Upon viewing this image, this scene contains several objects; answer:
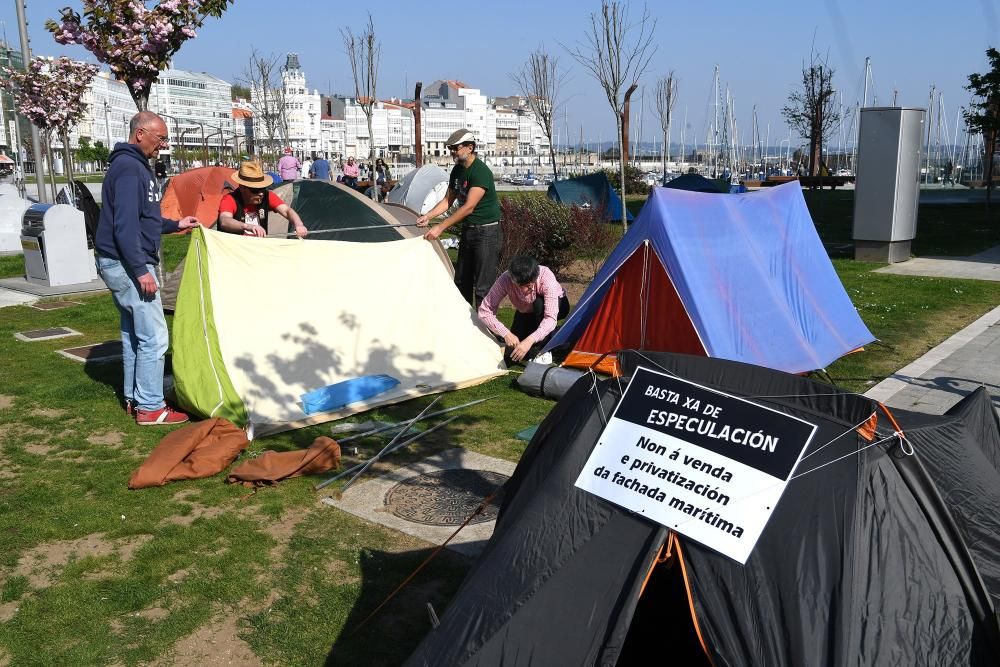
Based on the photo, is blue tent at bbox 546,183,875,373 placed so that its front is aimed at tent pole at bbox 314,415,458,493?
yes

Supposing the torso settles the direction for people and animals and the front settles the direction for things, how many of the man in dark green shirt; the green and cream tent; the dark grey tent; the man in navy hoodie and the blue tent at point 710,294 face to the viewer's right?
1

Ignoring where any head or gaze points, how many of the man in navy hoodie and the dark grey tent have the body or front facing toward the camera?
1

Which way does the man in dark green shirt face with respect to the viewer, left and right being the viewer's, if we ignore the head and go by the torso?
facing the viewer and to the left of the viewer

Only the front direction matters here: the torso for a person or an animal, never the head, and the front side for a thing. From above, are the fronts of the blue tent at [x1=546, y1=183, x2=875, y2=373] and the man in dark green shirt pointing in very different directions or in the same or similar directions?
same or similar directions

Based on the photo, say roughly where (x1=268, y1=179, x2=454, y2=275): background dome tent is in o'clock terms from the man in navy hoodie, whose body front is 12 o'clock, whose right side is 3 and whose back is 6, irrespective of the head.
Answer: The background dome tent is roughly at 10 o'clock from the man in navy hoodie.

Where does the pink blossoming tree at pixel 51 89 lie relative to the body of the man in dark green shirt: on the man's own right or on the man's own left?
on the man's own right

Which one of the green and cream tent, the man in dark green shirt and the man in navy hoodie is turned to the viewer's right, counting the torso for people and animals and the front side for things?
the man in navy hoodie

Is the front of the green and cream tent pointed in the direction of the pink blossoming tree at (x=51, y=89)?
no

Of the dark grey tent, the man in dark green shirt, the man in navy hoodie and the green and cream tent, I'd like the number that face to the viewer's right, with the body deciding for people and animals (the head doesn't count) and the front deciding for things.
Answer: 1

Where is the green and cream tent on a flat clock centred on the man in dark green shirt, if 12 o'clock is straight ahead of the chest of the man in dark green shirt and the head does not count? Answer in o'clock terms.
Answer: The green and cream tent is roughly at 12 o'clock from the man in dark green shirt.

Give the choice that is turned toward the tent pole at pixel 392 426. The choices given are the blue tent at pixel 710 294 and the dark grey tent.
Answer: the blue tent

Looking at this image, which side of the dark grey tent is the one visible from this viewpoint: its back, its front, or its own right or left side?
front

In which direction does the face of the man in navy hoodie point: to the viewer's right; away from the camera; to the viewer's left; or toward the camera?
to the viewer's right

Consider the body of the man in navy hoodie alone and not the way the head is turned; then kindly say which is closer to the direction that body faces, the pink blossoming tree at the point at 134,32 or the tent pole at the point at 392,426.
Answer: the tent pole

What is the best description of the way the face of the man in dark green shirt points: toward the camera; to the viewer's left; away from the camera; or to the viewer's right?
to the viewer's left

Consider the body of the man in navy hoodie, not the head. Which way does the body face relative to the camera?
to the viewer's right

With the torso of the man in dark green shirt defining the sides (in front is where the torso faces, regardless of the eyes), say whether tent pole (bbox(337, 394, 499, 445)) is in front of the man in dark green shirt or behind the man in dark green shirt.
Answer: in front

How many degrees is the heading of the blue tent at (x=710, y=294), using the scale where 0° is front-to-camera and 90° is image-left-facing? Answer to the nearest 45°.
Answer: approximately 45°

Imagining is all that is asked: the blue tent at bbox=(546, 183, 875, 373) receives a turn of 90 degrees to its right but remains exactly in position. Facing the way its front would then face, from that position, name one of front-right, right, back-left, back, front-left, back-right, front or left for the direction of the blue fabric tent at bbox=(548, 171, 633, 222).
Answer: front-right
